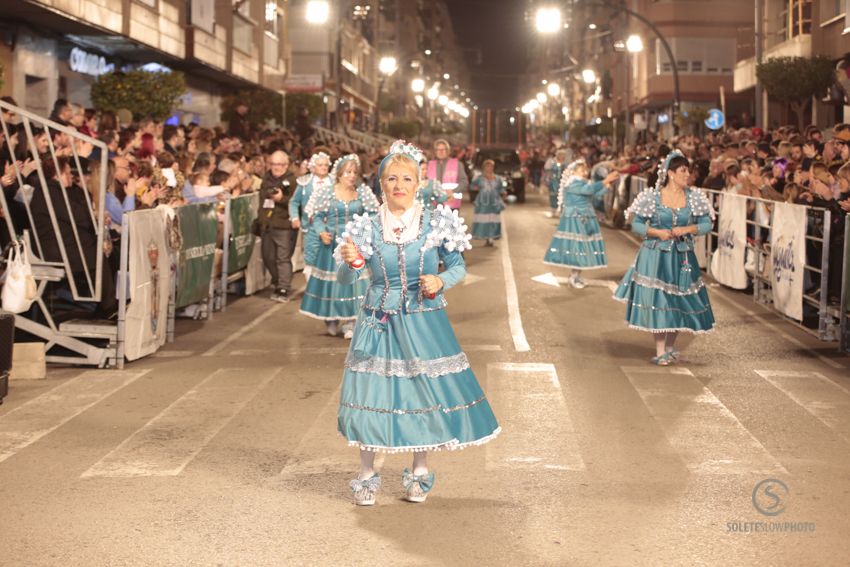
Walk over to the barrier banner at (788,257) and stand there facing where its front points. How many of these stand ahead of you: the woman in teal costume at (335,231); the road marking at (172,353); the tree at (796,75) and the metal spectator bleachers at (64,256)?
3

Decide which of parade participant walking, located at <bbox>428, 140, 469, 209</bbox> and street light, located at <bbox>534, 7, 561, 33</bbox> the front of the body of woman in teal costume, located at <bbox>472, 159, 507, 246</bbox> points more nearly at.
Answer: the parade participant walking

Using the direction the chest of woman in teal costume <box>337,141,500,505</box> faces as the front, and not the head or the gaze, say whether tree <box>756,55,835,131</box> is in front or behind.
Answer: behind

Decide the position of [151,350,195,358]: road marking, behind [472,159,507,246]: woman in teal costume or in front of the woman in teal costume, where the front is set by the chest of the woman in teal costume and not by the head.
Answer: in front

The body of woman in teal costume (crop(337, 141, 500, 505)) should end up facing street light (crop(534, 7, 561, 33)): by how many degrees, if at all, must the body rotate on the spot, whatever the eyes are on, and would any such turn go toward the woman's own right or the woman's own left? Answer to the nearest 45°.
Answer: approximately 180°

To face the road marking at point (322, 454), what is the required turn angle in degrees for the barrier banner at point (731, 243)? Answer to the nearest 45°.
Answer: approximately 45° to its left

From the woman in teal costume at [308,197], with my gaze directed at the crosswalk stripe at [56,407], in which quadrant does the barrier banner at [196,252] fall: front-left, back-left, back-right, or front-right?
front-right

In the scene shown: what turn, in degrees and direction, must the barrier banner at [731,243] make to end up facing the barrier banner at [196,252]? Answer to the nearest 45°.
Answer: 0° — it already faces it

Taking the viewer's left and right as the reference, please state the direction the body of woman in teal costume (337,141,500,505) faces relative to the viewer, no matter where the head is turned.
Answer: facing the viewer

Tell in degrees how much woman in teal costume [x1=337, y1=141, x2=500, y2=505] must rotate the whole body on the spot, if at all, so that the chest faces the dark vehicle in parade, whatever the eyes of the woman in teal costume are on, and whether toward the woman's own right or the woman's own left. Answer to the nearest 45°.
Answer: approximately 180°

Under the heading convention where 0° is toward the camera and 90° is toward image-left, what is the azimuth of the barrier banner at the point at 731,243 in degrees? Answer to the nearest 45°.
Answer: approximately 45°

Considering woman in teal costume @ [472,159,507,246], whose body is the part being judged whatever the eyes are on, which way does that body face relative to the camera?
toward the camera
